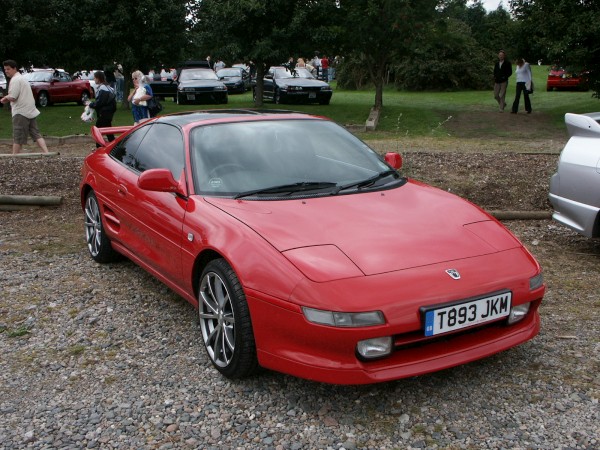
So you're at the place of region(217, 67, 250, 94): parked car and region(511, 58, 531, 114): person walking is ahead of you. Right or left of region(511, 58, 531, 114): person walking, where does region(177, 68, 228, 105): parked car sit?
right

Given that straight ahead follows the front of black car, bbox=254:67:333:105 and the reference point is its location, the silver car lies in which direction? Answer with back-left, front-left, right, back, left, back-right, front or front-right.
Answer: front-right

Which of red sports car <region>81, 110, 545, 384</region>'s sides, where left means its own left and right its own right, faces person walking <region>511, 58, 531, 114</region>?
left

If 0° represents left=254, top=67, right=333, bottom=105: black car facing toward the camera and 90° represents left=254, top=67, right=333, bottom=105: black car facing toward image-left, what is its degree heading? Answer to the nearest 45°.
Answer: approximately 315°

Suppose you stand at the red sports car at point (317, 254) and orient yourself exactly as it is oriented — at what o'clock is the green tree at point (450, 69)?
The green tree is roughly at 8 o'clock from the red sports car.

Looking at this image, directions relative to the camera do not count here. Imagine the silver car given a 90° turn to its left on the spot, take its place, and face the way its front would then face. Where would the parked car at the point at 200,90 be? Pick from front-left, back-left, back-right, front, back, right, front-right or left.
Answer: left

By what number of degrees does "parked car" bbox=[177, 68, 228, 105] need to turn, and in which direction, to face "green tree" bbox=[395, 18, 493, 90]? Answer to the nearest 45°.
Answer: approximately 135° to its left

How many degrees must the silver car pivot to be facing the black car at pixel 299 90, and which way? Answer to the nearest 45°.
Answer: approximately 180°

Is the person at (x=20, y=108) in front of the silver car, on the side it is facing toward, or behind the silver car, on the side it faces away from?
behind

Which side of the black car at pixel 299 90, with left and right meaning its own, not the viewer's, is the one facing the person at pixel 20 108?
right

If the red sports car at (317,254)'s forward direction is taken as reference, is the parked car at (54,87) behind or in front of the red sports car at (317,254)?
behind

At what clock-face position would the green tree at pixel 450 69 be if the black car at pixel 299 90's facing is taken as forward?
The green tree is roughly at 9 o'clock from the black car.

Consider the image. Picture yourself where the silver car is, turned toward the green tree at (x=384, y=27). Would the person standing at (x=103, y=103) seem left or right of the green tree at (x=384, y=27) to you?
left

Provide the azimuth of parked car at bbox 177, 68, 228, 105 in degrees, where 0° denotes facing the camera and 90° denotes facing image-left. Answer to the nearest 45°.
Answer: approximately 0°
